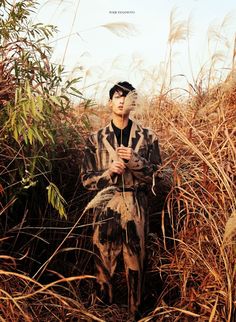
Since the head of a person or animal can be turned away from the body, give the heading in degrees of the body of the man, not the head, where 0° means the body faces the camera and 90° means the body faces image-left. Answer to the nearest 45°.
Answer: approximately 0°

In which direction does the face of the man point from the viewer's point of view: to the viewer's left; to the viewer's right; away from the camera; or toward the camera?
toward the camera
